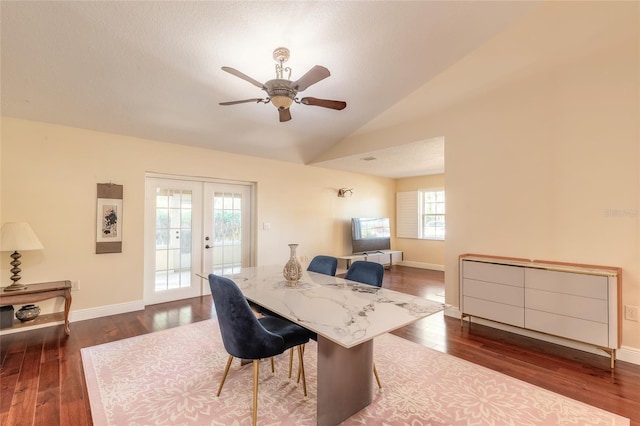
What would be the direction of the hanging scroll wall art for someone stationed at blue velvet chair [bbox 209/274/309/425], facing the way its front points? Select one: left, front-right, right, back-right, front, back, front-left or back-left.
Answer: left

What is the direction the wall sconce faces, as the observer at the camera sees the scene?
facing the viewer and to the right of the viewer

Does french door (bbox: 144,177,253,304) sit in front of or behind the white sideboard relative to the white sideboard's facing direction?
in front

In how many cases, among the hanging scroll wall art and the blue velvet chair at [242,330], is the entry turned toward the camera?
1

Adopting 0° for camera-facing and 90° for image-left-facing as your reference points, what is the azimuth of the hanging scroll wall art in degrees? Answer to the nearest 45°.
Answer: approximately 0°

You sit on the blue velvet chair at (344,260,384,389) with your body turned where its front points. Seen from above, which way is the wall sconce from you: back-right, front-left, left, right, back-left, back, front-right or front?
back-right

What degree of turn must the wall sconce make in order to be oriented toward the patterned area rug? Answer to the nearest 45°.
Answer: approximately 45° to its right

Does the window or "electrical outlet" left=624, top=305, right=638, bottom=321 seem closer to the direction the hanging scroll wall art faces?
the electrical outlet

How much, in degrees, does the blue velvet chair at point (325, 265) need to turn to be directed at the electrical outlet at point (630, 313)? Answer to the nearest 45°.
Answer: approximately 135° to its left

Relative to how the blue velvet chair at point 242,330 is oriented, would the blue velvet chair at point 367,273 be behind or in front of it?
in front

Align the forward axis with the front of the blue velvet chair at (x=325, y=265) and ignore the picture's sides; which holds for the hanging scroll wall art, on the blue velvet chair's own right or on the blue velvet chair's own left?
on the blue velvet chair's own right

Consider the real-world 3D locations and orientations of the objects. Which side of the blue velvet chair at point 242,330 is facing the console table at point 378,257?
front

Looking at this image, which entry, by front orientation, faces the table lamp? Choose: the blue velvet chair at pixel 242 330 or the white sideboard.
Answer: the white sideboard

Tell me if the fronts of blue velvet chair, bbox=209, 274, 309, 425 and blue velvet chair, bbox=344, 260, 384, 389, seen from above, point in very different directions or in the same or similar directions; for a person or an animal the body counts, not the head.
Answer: very different directions

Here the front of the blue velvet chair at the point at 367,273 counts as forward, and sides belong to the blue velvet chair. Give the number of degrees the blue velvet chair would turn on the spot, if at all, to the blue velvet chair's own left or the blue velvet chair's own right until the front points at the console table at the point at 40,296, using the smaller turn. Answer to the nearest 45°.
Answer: approximately 45° to the blue velvet chair's own right

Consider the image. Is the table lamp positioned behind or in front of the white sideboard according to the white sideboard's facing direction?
in front
